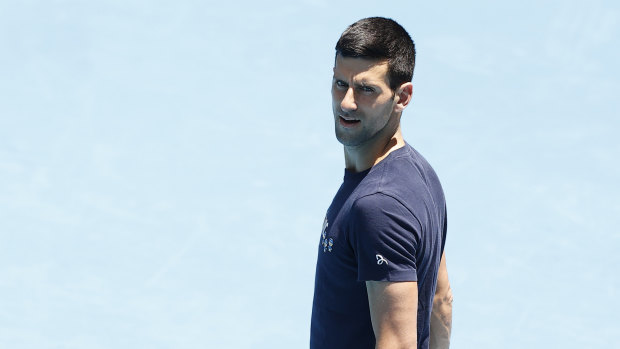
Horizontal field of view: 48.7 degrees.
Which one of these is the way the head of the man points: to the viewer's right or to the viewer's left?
to the viewer's left

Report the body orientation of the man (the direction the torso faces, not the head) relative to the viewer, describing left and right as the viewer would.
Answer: facing to the left of the viewer
